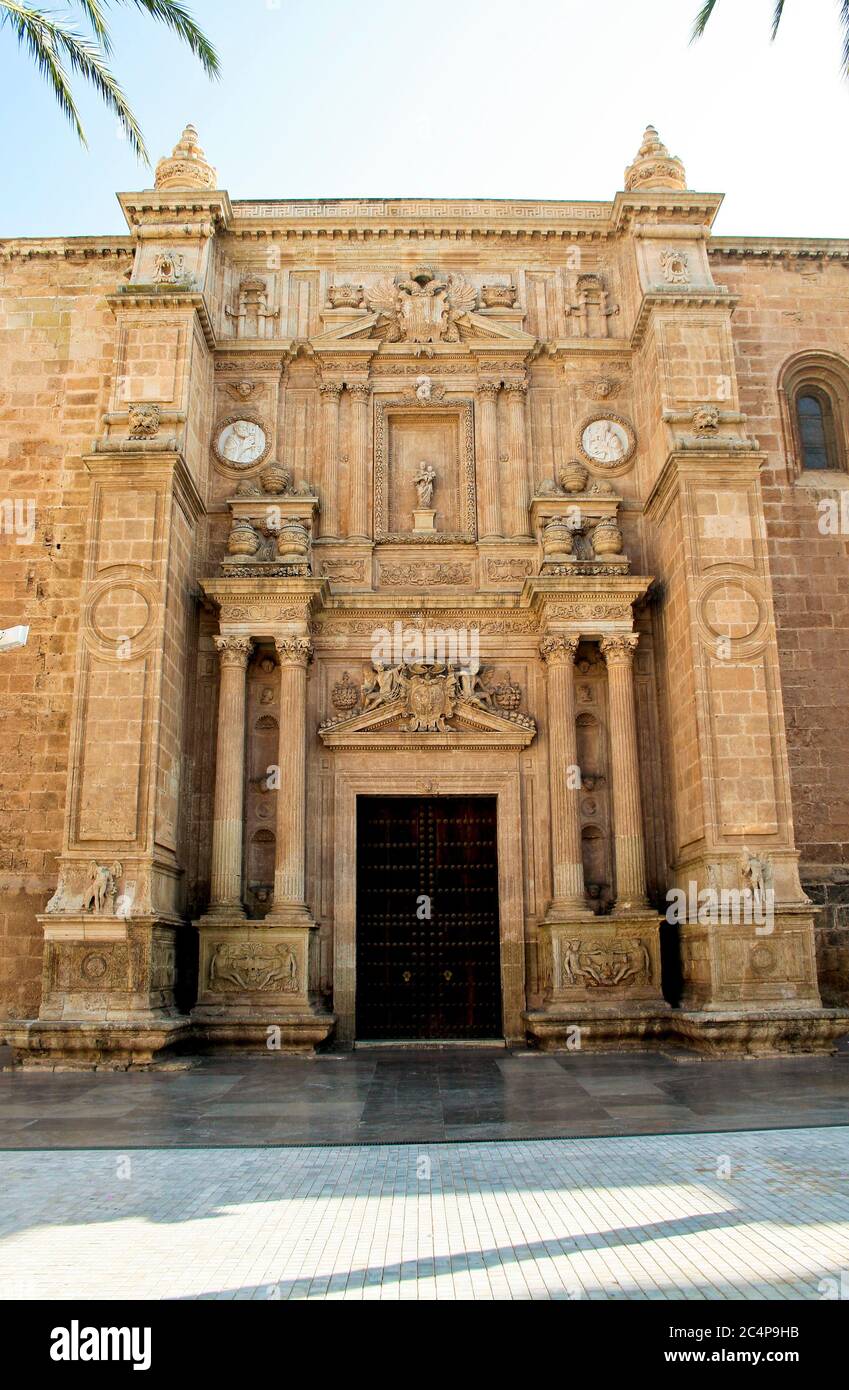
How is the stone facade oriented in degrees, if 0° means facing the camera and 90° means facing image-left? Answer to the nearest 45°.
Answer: approximately 0°
